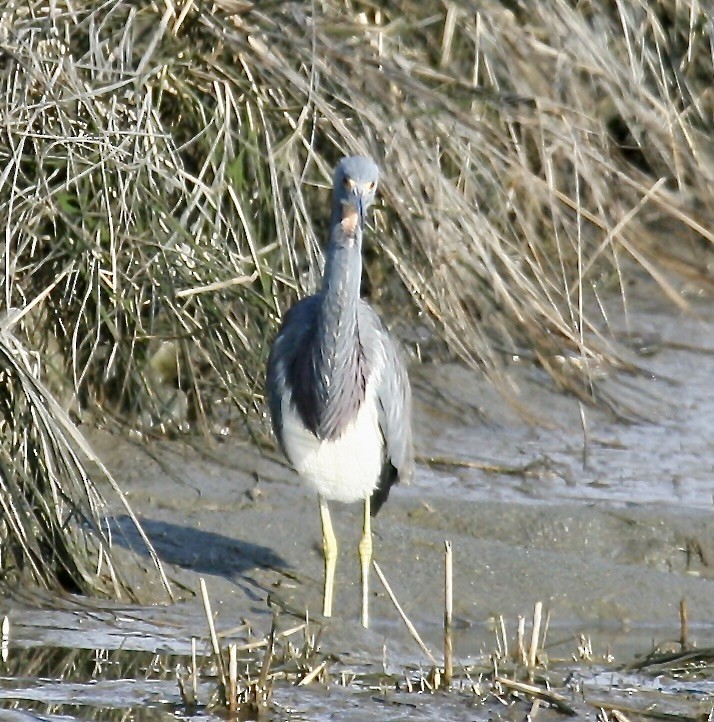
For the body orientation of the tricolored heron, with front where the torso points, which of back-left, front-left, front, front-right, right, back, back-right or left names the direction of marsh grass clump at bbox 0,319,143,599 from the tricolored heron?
front-right

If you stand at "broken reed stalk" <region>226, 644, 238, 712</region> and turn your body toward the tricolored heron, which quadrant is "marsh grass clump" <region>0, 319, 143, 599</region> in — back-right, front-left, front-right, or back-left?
front-left

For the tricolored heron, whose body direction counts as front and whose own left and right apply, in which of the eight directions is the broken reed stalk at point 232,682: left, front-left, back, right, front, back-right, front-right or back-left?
front

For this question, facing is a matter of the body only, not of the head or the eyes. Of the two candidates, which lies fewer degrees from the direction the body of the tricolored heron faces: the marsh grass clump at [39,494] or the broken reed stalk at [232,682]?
the broken reed stalk

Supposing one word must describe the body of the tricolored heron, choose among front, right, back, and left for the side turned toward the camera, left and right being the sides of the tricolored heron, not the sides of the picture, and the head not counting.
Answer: front
